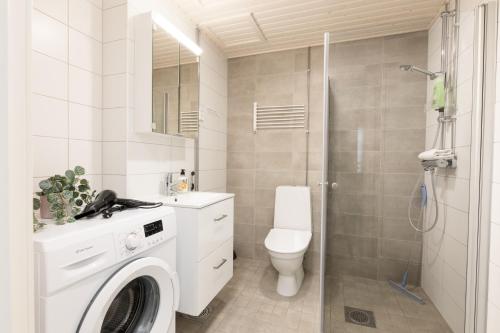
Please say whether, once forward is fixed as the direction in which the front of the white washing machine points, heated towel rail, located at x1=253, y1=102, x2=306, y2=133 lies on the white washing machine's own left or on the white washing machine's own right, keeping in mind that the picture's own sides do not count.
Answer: on the white washing machine's own left

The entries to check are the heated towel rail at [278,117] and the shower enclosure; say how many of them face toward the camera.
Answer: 2

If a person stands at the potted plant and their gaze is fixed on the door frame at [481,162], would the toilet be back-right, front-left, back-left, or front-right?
front-left

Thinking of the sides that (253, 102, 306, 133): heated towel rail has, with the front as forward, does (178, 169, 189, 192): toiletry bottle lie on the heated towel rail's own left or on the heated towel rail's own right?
on the heated towel rail's own right

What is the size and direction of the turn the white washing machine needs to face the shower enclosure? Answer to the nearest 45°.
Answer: approximately 45° to its left

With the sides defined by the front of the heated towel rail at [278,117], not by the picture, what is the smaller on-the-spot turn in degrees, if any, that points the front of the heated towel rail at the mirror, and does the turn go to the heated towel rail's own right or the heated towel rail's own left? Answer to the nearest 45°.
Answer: approximately 45° to the heated towel rail's own right

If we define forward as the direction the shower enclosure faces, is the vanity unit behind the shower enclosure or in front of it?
in front

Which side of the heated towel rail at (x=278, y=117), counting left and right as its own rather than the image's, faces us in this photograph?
front

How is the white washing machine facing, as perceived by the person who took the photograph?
facing the viewer and to the right of the viewer

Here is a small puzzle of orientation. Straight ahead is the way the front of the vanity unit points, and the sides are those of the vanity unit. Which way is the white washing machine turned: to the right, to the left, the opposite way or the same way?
the same way

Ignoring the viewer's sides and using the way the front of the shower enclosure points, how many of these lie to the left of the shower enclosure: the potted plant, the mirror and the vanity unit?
0

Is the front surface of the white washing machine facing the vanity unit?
no
